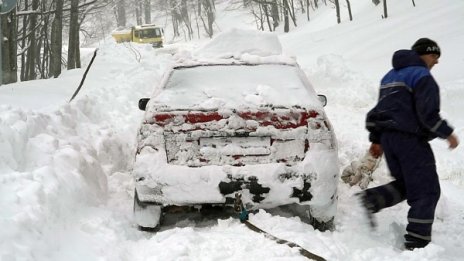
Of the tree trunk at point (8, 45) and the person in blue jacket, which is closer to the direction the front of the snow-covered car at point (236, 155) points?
the tree trunk

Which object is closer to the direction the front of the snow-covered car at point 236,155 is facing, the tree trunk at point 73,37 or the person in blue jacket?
the tree trunk

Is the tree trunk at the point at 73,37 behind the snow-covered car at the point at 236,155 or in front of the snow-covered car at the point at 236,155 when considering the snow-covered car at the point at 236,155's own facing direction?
in front

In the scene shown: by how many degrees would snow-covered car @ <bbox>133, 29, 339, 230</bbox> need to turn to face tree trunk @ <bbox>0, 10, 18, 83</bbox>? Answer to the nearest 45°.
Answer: approximately 45° to its left

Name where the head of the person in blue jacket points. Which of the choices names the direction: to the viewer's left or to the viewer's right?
to the viewer's right

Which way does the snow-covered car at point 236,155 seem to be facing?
away from the camera
